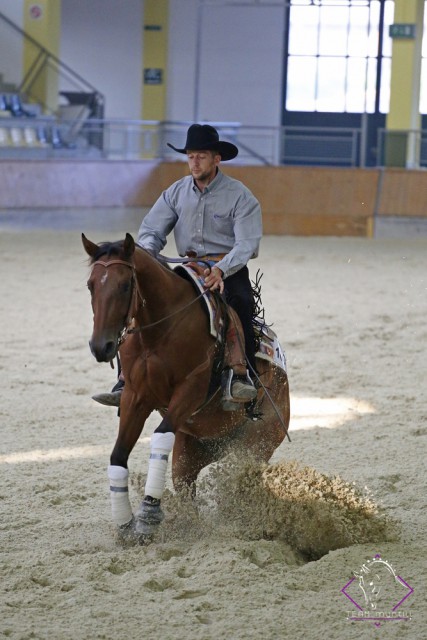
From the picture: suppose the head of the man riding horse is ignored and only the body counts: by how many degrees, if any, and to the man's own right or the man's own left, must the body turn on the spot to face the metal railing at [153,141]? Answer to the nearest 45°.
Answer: approximately 135° to the man's own right

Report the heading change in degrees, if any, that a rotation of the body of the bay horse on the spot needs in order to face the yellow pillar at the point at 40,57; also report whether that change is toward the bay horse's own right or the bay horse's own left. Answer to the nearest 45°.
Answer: approximately 135° to the bay horse's own right

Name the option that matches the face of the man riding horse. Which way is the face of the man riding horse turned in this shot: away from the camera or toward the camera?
toward the camera

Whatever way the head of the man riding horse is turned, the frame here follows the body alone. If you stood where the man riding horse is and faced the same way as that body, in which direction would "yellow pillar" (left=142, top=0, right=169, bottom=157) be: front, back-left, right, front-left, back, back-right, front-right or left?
back-right

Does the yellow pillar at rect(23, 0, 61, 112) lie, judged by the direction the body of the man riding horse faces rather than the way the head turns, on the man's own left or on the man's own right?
on the man's own right

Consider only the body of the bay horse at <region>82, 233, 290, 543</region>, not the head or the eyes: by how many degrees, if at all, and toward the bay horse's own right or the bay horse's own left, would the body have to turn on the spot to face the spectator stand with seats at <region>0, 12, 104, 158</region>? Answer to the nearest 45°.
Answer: approximately 135° to the bay horse's own right

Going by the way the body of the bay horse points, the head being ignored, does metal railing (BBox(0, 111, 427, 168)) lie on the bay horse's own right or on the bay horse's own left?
on the bay horse's own right

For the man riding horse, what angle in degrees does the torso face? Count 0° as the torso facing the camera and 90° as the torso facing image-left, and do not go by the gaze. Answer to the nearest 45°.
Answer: approximately 45°

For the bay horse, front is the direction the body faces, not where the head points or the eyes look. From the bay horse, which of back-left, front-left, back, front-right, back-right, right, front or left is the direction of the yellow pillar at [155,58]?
back-right

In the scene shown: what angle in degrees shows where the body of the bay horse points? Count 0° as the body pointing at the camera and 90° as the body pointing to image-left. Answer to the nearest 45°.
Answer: approximately 45°
